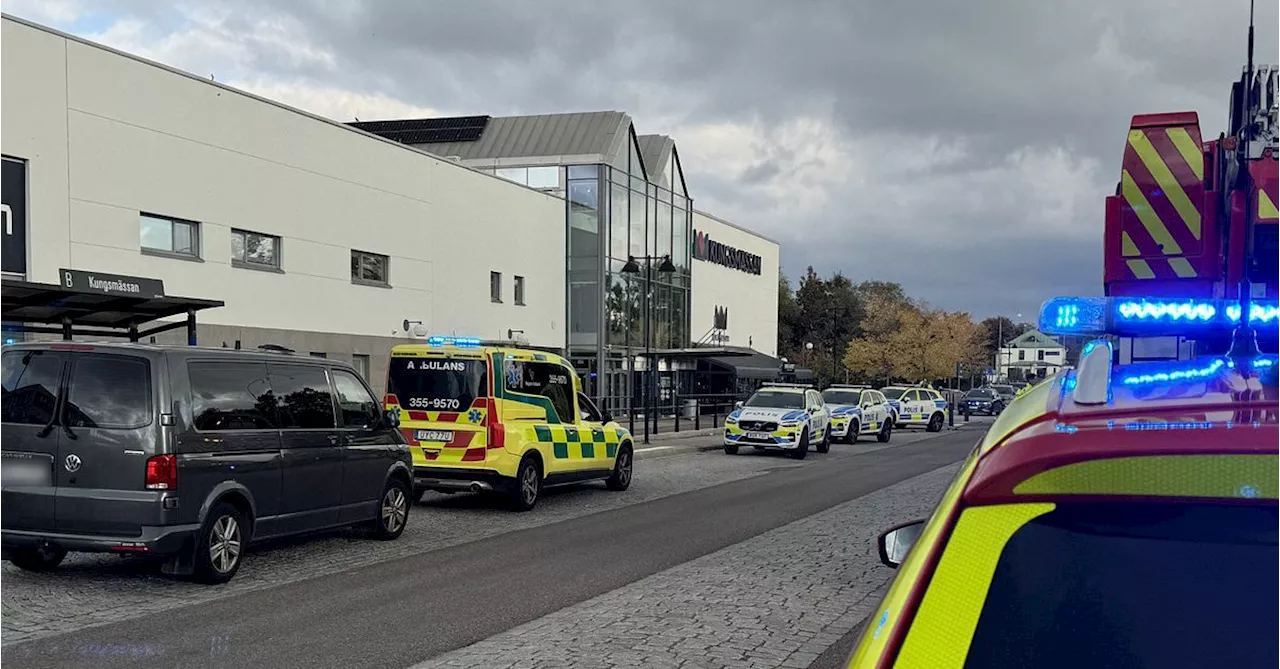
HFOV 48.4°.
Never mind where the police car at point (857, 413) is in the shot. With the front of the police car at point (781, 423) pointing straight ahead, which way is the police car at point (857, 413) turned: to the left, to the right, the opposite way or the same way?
the same way

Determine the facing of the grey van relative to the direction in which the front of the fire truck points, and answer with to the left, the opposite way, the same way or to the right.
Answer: the same way

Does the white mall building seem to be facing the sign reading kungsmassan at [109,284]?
no

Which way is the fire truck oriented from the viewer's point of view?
away from the camera

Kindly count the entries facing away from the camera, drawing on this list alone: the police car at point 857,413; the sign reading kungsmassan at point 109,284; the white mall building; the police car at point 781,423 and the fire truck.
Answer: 1

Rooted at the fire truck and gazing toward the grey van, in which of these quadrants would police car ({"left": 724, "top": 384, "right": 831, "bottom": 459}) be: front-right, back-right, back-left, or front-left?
front-right

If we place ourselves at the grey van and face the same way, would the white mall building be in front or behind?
in front

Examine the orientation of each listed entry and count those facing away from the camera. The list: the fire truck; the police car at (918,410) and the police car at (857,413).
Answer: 1

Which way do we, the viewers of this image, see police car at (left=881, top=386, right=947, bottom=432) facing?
facing the viewer and to the left of the viewer

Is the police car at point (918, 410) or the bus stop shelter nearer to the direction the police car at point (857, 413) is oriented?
the bus stop shelter

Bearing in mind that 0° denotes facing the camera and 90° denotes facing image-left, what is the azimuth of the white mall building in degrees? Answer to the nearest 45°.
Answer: approximately 315°

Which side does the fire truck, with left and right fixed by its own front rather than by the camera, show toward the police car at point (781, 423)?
front

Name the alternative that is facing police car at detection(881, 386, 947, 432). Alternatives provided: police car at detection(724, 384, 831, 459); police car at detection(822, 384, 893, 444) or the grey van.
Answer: the grey van

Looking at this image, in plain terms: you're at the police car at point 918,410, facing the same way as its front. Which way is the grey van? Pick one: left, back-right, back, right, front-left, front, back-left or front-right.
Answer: front-left

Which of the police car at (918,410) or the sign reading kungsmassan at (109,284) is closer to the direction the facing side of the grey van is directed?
the police car

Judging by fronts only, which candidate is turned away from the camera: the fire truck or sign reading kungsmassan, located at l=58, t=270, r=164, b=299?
the fire truck

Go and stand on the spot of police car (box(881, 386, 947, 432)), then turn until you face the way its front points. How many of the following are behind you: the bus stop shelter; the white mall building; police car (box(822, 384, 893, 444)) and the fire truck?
0

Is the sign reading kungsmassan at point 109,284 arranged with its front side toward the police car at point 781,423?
no

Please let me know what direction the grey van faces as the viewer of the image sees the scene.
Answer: facing away from the viewer and to the right of the viewer
